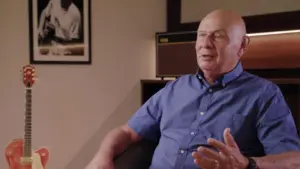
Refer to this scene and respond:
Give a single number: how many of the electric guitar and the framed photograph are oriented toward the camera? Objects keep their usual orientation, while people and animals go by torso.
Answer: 2

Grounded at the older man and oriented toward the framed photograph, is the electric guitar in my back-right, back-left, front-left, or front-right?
front-left

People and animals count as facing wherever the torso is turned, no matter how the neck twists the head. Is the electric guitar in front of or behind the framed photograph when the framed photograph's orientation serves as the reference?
in front

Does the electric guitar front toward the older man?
no

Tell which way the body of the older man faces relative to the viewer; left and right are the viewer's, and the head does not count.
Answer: facing the viewer and to the left of the viewer

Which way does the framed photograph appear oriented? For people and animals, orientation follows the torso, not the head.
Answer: toward the camera

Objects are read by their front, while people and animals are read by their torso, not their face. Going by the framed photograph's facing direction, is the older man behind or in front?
in front

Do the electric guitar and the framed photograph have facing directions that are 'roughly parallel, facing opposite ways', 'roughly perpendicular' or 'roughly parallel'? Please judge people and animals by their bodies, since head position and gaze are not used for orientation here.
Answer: roughly parallel

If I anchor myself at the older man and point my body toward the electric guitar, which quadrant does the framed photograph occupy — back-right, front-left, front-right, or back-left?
front-right

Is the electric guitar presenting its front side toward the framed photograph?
no

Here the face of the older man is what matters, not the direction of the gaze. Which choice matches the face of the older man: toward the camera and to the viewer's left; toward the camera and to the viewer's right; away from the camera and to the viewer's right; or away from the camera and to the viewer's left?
toward the camera and to the viewer's left

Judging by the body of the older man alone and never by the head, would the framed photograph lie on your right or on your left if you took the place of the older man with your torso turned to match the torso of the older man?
on your right

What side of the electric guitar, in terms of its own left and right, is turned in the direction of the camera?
front
